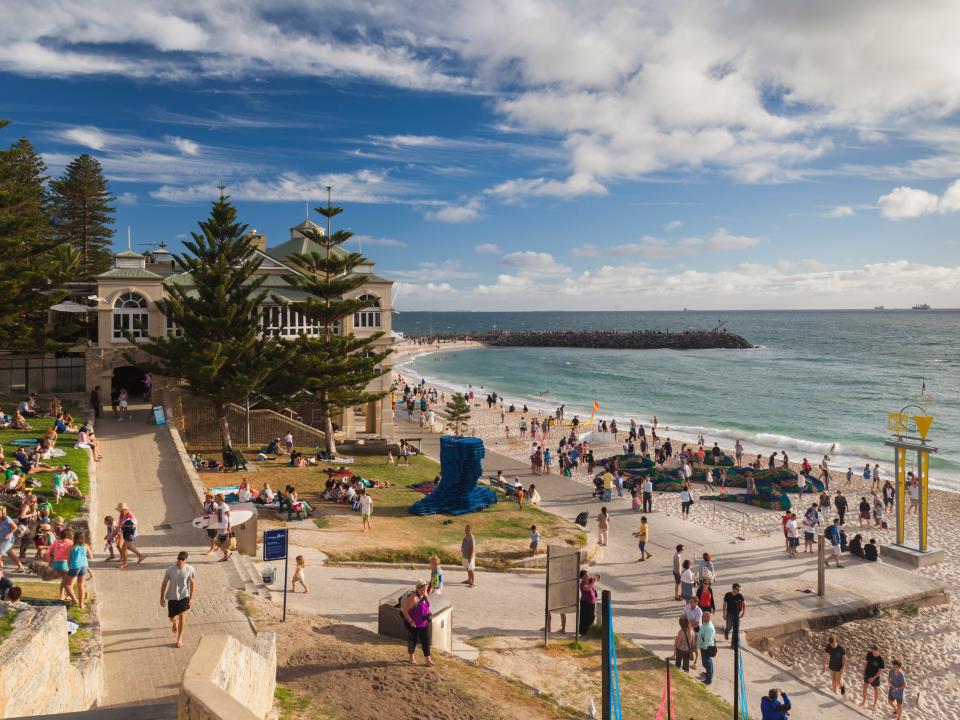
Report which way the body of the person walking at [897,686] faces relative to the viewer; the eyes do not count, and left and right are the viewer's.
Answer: facing the viewer and to the left of the viewer

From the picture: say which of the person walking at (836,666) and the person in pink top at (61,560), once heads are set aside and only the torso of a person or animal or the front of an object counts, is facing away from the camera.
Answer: the person in pink top

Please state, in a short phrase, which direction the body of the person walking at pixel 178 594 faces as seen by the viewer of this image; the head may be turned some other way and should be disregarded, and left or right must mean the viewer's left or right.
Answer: facing the viewer

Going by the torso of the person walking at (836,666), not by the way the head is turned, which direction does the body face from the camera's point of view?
toward the camera

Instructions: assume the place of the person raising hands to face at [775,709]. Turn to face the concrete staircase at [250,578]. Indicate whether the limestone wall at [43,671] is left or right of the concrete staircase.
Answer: left

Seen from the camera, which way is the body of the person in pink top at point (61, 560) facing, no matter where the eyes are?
away from the camera

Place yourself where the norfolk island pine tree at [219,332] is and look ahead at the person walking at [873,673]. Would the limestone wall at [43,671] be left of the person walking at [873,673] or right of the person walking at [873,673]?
right

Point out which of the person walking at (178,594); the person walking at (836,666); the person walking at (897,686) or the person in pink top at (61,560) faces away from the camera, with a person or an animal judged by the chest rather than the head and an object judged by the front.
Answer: the person in pink top

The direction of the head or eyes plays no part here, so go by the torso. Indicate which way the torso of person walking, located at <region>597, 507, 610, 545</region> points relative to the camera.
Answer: away from the camera
